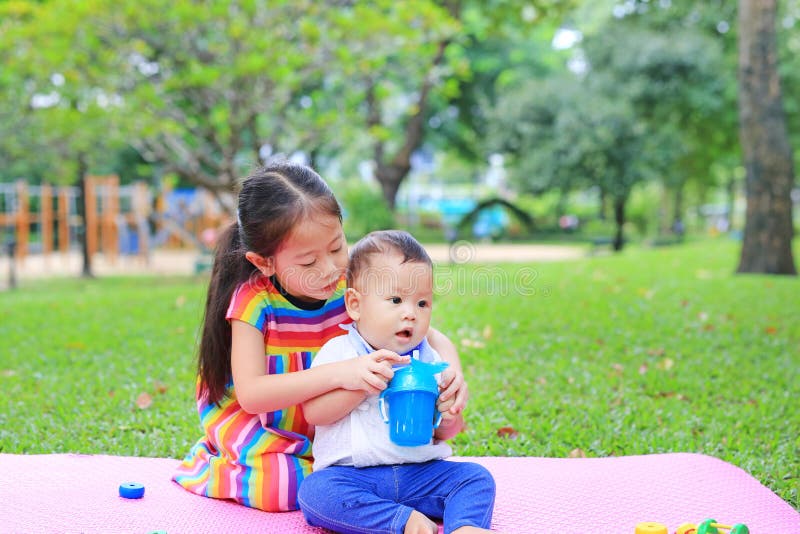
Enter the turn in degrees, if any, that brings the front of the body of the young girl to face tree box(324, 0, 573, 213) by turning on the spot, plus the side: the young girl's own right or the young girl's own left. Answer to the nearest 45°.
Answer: approximately 135° to the young girl's own left

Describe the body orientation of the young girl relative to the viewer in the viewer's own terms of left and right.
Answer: facing the viewer and to the right of the viewer

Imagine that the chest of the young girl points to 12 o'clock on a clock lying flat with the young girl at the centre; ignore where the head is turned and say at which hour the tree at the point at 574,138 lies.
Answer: The tree is roughly at 8 o'clock from the young girl.
